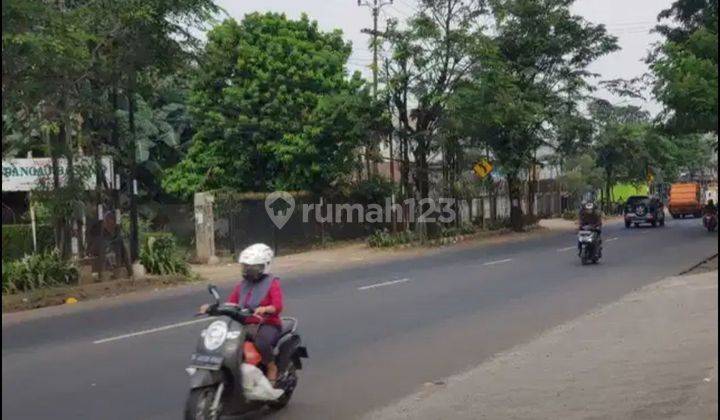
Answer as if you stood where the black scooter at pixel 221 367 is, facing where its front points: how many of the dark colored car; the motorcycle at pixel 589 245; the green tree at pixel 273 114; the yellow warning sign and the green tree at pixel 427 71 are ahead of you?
0

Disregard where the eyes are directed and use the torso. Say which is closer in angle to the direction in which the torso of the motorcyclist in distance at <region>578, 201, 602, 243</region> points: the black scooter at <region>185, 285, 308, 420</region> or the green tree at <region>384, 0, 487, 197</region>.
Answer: the black scooter

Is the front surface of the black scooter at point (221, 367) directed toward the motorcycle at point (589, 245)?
no

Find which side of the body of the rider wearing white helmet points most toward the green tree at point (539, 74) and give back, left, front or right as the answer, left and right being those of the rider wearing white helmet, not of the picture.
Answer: back

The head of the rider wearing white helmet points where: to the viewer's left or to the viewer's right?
to the viewer's left

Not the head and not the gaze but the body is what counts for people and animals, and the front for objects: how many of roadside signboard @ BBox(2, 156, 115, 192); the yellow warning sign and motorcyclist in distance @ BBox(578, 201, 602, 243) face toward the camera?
3

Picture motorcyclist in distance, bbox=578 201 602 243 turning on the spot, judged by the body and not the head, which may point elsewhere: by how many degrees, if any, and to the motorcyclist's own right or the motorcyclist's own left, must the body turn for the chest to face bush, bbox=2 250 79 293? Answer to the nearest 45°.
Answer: approximately 45° to the motorcyclist's own right

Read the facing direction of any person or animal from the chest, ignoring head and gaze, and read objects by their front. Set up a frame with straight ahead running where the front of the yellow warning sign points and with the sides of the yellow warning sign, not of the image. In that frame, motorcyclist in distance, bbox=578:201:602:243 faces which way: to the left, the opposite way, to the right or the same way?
the same way

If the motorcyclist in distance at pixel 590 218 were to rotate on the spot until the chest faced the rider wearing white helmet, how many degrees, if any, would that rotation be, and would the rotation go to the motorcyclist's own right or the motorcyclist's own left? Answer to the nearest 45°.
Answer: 0° — they already face them

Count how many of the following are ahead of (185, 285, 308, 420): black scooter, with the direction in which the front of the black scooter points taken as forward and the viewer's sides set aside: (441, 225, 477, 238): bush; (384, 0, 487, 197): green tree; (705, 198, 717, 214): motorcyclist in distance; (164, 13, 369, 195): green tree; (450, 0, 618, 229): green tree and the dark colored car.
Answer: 0

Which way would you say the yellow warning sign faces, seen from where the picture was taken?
facing the viewer

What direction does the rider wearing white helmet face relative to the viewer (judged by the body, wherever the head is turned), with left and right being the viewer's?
facing the viewer and to the left of the viewer

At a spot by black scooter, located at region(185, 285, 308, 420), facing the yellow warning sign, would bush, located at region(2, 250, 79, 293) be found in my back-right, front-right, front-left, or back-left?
front-left

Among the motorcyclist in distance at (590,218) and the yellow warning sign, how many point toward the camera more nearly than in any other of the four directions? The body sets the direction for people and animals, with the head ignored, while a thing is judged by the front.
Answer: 2

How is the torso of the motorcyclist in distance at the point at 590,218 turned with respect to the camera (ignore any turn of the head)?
toward the camera

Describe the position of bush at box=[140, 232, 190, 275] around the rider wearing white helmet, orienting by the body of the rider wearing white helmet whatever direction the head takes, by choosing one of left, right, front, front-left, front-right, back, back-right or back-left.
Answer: back-right
